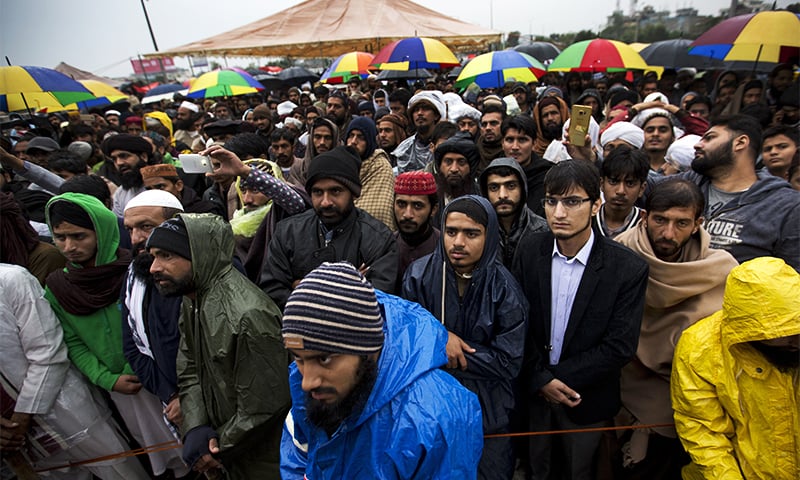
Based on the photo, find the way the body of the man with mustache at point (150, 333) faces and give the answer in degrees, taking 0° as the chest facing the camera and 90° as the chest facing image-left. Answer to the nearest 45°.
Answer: approximately 45°

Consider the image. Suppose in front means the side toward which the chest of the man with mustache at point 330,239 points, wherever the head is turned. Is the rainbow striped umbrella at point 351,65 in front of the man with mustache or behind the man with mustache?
behind

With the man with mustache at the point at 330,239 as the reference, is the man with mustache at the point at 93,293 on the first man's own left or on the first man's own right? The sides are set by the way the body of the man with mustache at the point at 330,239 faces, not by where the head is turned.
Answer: on the first man's own right

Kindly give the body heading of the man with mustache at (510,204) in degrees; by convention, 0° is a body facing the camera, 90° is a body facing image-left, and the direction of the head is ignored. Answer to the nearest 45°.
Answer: approximately 0°

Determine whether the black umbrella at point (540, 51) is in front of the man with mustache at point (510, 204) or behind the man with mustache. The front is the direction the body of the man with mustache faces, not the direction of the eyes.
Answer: behind

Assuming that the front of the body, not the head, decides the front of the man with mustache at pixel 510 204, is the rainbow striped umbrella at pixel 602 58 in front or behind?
behind

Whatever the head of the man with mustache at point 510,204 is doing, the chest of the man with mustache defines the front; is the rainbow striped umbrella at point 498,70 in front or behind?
behind
